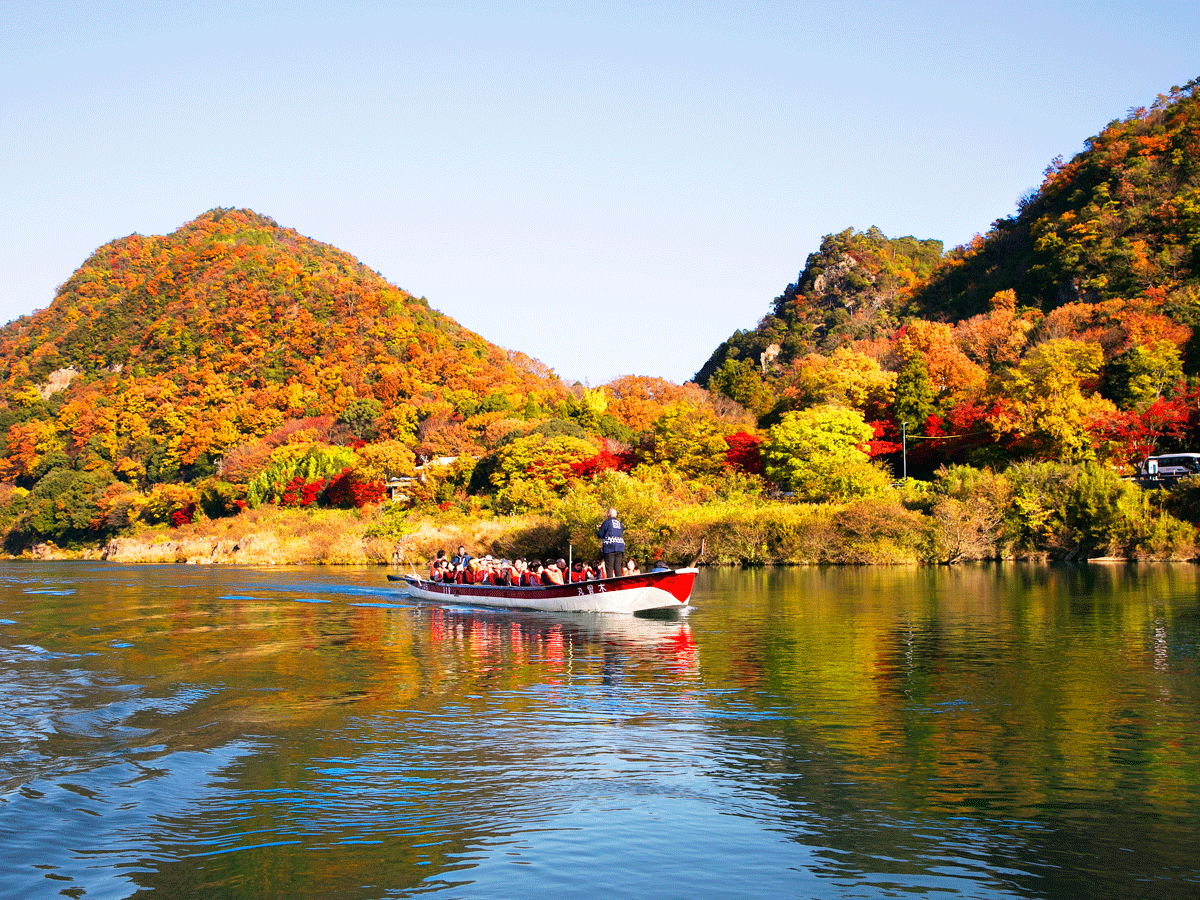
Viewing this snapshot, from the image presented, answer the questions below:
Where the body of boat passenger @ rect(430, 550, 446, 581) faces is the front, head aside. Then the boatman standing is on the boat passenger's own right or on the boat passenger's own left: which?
on the boat passenger's own right
